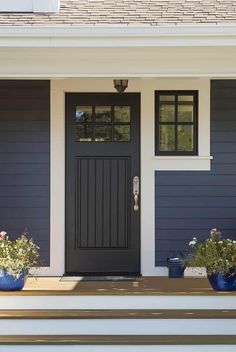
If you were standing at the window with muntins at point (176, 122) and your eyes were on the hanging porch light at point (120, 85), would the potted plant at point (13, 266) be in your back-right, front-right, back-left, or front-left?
front-left

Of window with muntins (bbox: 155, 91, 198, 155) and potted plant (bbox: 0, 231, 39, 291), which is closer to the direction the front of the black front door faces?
the potted plant

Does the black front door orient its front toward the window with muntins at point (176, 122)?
no

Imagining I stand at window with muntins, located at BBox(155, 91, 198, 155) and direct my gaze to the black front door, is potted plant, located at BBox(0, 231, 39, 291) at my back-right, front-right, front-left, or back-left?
front-left

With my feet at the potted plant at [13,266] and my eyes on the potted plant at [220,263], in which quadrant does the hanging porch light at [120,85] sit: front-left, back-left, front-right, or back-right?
front-left

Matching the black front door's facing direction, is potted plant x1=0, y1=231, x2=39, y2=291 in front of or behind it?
in front

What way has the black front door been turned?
toward the camera

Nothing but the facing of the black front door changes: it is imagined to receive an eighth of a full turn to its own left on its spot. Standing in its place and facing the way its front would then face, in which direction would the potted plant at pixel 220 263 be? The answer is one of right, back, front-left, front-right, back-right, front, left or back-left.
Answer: front
